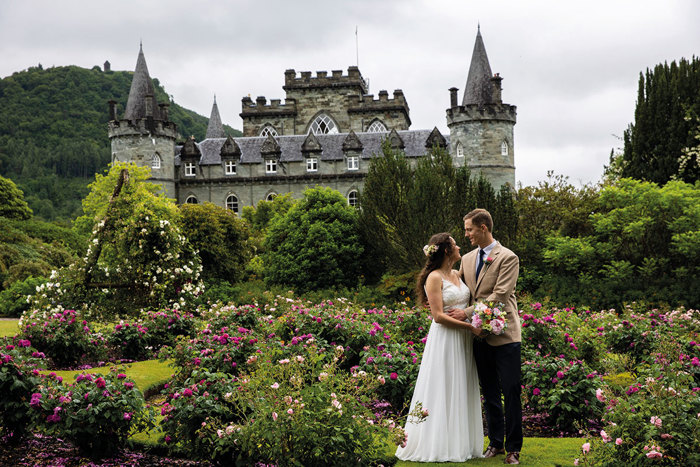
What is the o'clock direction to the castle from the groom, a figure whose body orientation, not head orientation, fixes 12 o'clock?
The castle is roughly at 4 o'clock from the groom.

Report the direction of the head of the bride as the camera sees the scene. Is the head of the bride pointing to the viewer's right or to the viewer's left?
to the viewer's right

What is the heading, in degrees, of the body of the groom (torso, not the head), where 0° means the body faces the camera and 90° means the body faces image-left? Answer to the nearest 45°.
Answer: approximately 45°

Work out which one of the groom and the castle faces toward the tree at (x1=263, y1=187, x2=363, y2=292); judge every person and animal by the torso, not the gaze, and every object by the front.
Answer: the castle

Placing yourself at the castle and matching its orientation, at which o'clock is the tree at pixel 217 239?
The tree is roughly at 12 o'clock from the castle.

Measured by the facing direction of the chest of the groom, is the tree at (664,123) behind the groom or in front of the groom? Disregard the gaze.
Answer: behind

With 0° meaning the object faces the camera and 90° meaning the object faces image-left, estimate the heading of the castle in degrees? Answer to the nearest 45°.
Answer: approximately 0°

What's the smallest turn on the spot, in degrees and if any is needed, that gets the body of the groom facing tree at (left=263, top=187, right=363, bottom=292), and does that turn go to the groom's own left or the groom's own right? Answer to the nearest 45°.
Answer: approximately 135° to the groom's own right
